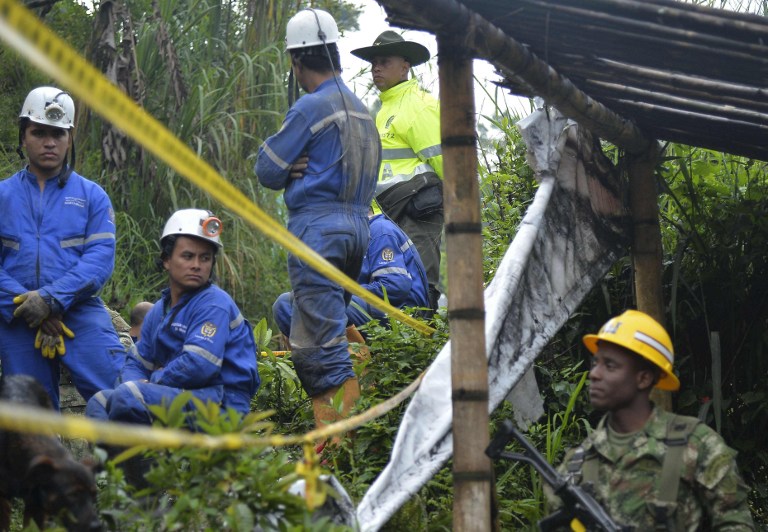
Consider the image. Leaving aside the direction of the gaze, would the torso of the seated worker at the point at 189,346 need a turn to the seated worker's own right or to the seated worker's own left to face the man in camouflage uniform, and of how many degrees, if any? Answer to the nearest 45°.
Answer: approximately 90° to the seated worker's own left

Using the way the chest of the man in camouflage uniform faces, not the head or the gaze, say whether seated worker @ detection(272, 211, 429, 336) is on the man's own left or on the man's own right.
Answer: on the man's own right

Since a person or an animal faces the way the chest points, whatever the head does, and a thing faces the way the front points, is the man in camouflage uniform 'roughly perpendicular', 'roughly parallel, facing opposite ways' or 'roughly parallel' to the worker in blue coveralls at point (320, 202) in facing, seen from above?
roughly perpendicular

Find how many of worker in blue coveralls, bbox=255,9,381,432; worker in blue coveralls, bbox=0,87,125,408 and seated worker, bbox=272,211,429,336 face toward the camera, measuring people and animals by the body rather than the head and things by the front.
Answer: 1

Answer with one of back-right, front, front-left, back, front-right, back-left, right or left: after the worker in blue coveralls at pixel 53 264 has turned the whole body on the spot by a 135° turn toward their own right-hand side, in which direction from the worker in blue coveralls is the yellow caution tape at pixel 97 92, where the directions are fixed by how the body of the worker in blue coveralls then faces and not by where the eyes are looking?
back-left

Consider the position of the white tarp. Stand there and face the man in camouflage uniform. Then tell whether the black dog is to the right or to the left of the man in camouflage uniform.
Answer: right

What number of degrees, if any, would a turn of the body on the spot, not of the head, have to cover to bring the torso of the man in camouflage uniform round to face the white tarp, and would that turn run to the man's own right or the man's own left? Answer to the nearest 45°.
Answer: approximately 135° to the man's own right

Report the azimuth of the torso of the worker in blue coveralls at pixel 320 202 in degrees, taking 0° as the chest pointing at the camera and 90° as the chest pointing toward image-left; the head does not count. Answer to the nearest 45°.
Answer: approximately 135°
